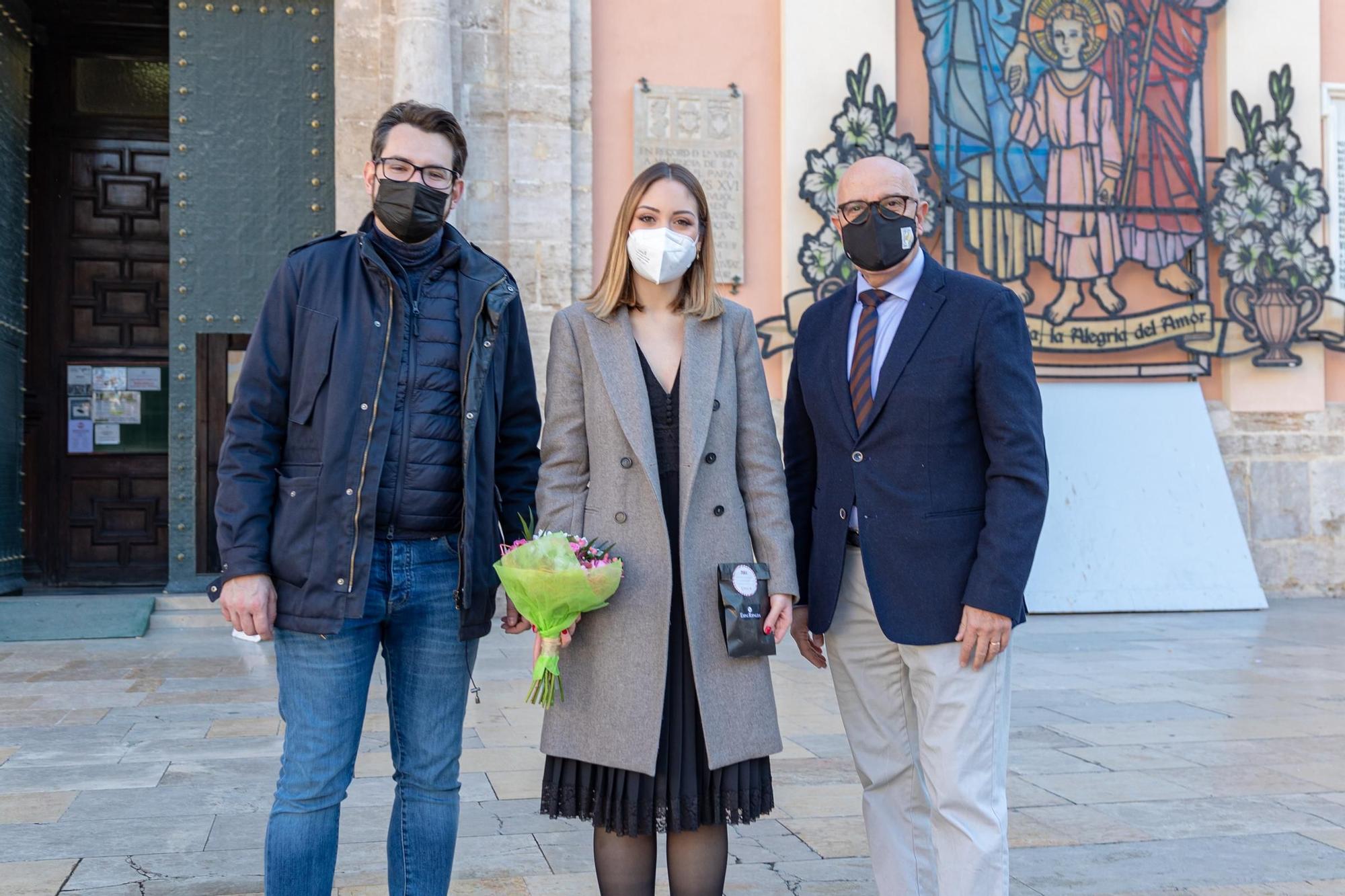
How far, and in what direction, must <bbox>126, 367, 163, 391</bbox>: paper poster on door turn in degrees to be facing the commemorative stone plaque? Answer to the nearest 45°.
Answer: approximately 45° to its left

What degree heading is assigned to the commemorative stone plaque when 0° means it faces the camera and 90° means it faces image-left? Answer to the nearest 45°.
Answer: approximately 0°

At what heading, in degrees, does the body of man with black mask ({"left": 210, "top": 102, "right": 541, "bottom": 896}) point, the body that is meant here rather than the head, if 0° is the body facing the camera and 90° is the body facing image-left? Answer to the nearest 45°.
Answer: approximately 0°

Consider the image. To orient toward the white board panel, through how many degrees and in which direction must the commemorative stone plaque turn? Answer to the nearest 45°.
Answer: approximately 90° to its left

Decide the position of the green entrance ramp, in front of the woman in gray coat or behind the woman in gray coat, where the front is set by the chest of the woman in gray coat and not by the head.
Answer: behind
